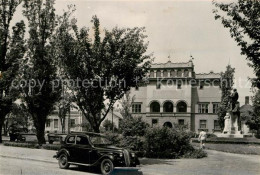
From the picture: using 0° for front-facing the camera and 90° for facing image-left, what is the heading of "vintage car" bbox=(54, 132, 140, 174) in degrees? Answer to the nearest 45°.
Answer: approximately 315°

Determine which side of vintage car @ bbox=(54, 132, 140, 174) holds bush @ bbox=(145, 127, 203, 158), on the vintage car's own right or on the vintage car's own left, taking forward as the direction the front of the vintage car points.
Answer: on the vintage car's own left

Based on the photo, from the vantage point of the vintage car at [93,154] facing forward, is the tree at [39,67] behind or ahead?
behind

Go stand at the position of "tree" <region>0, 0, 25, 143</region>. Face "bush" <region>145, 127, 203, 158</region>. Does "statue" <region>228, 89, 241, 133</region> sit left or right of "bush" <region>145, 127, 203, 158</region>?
left
